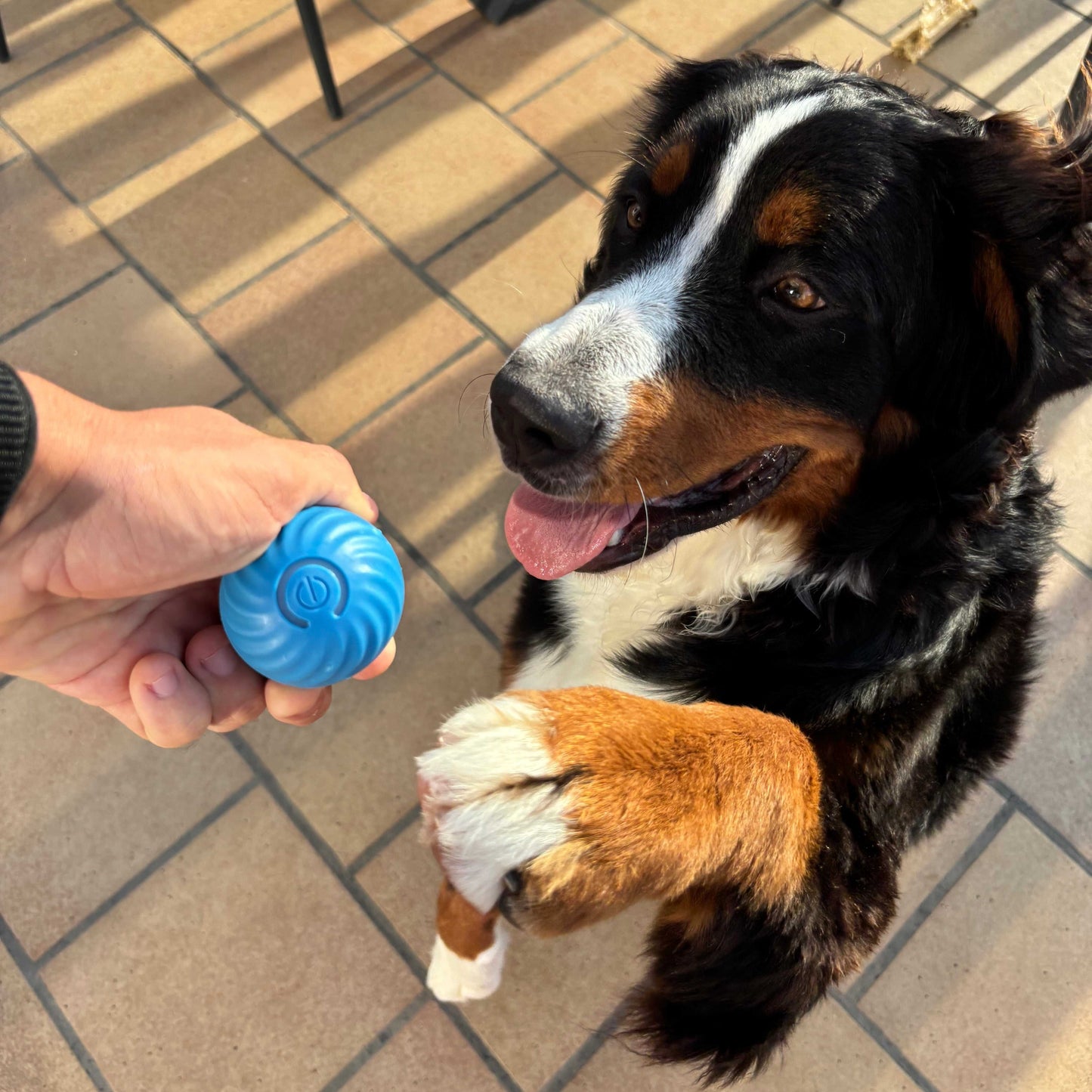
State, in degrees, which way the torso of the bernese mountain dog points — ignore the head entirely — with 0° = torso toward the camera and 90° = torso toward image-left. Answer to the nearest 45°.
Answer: approximately 45°
